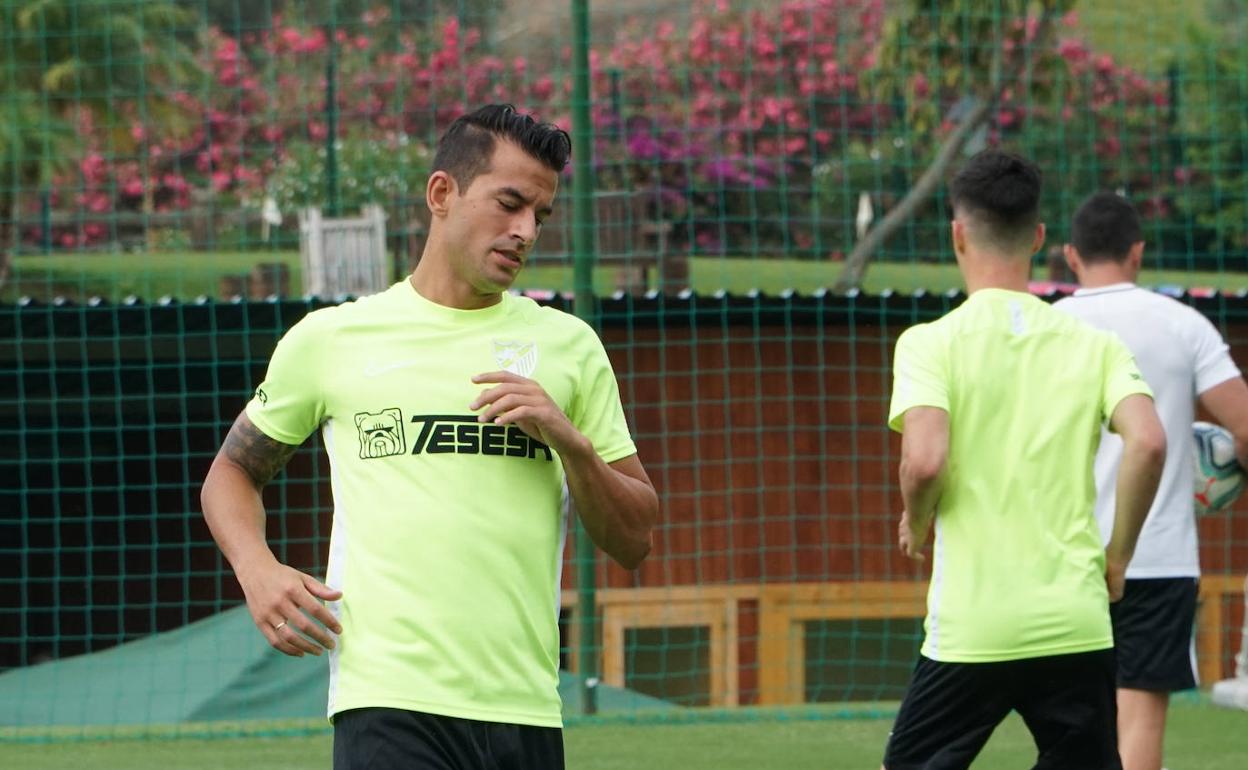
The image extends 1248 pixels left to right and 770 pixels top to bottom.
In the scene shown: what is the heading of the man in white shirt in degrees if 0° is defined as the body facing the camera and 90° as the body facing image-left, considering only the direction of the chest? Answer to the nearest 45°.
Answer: approximately 180°

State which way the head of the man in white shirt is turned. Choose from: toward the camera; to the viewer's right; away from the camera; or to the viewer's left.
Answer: away from the camera

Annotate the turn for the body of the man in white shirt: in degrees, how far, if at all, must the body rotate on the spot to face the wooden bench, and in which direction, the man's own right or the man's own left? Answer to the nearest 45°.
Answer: approximately 45° to the man's own left

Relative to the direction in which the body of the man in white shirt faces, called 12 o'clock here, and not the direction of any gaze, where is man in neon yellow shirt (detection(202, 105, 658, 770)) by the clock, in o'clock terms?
The man in neon yellow shirt is roughly at 7 o'clock from the man in white shirt.

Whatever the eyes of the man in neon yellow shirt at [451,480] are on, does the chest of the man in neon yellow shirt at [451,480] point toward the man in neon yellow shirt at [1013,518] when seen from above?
no

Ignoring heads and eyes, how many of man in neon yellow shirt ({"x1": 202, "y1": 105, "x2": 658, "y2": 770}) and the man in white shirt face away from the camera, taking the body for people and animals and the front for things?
1

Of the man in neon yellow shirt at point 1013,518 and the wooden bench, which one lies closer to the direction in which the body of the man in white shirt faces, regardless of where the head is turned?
the wooden bench

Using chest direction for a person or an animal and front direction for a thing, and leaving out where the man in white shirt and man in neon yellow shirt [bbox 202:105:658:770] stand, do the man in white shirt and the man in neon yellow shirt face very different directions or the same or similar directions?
very different directions

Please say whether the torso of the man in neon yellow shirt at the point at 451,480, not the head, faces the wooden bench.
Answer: no

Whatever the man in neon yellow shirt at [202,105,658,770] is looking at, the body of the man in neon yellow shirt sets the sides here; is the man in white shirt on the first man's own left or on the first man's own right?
on the first man's own left

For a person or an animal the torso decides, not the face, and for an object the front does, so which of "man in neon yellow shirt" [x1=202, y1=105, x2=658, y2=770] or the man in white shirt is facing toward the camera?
the man in neon yellow shirt

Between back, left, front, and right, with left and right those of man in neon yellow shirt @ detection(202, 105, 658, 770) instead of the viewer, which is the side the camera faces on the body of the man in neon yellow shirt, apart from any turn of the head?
front

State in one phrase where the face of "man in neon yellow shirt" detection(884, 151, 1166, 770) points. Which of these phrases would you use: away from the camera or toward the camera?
away from the camera

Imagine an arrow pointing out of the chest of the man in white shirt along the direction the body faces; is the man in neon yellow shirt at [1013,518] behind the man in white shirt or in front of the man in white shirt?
behind
